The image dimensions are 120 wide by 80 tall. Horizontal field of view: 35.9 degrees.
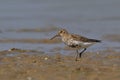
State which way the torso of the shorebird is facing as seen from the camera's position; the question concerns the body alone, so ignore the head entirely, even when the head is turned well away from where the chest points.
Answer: to the viewer's left
